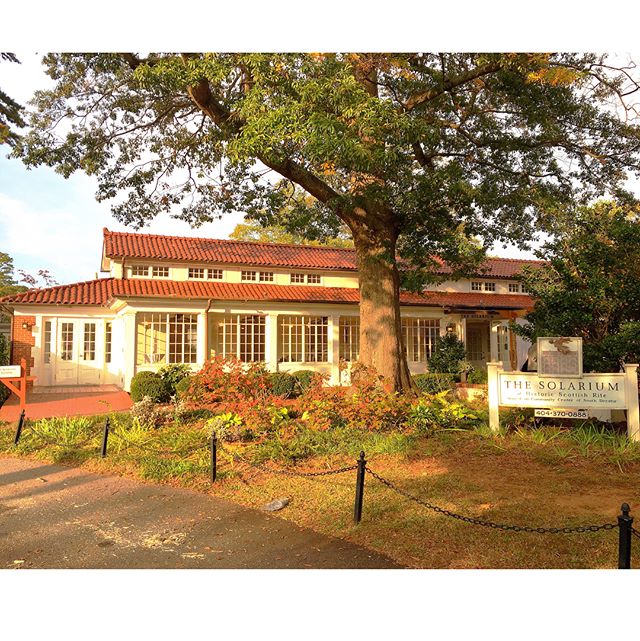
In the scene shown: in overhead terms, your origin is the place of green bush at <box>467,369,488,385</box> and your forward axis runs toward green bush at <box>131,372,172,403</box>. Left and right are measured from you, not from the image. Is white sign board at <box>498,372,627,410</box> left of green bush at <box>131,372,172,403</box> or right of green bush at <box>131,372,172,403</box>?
left

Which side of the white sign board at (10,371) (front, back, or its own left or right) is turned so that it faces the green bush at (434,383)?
left

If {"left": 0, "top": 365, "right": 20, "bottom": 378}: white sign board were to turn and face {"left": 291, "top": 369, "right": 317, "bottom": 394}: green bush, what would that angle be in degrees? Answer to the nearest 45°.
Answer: approximately 90° to its left

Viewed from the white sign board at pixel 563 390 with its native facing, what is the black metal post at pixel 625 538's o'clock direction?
The black metal post is roughly at 12 o'clock from the white sign board.

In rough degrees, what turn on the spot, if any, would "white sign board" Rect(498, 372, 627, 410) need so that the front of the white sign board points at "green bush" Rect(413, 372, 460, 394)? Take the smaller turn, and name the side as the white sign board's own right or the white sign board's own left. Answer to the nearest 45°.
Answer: approximately 135° to the white sign board's own right

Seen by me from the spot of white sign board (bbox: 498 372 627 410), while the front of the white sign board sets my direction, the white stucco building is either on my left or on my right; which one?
on my right

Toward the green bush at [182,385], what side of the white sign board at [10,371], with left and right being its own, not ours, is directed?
left

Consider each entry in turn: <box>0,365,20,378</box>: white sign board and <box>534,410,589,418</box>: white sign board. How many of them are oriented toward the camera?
2

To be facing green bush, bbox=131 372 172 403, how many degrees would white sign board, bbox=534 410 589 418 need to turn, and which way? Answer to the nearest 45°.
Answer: approximately 90° to its right

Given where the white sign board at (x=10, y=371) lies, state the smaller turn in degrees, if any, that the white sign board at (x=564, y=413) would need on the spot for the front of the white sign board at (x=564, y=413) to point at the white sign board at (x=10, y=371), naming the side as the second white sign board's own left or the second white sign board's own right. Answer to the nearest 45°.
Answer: approximately 90° to the second white sign board's own right

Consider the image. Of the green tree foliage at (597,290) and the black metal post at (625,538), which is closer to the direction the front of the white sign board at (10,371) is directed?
the black metal post

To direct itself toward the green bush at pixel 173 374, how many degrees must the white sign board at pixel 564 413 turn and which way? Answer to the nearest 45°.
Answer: approximately 90° to its right

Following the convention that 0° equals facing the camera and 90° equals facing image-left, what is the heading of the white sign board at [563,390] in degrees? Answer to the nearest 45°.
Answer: approximately 0°
